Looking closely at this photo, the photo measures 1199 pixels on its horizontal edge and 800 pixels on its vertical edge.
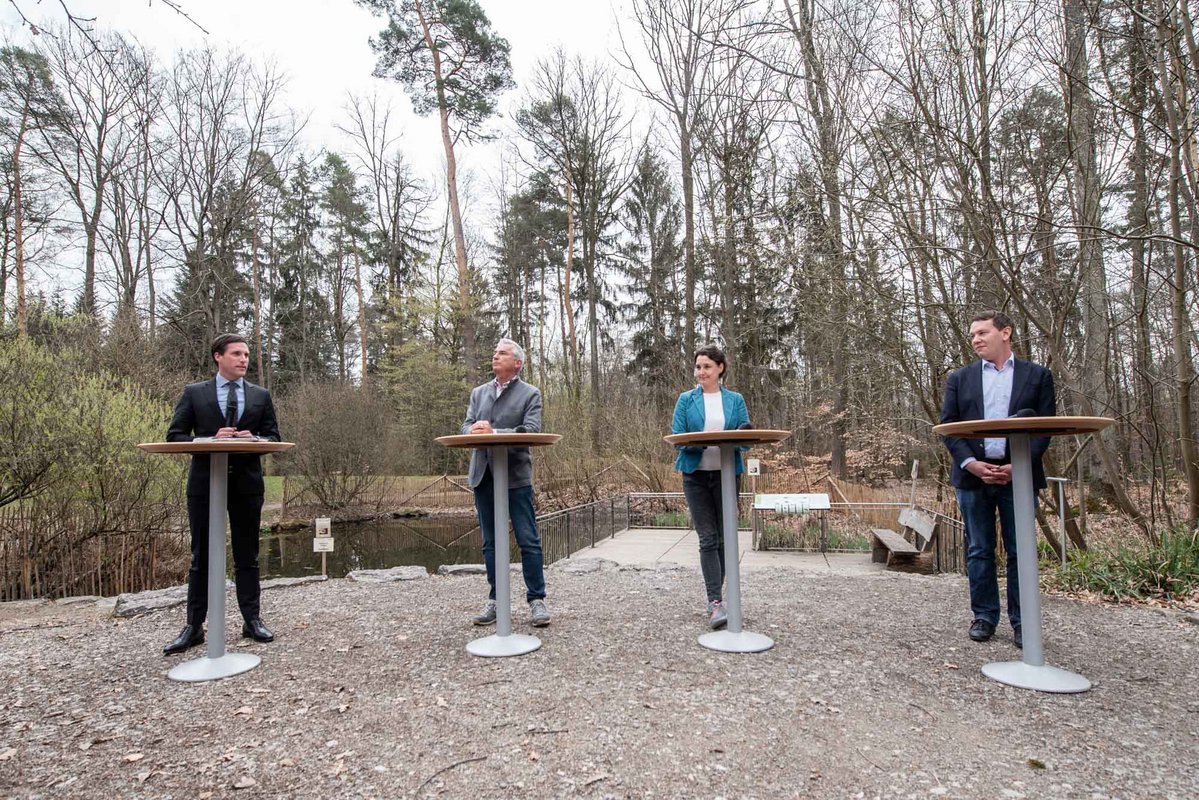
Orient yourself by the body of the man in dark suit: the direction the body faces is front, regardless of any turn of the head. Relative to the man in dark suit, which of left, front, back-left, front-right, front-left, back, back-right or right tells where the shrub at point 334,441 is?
back

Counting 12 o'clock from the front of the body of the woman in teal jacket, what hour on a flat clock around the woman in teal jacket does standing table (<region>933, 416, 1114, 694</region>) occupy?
The standing table is roughly at 10 o'clock from the woman in teal jacket.

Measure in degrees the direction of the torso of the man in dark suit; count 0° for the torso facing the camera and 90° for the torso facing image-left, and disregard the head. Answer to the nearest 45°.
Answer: approximately 0°

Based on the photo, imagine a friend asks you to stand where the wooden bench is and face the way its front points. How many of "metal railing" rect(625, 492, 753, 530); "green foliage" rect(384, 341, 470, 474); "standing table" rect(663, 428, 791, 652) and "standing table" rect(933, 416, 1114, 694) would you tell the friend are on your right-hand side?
2

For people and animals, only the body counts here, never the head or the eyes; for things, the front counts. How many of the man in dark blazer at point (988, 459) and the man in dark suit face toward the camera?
2

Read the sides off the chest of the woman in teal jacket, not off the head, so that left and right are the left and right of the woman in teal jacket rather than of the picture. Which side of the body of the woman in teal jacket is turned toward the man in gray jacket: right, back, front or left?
right

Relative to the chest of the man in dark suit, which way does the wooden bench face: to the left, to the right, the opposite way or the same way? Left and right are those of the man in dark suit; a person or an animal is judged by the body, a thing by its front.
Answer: to the right

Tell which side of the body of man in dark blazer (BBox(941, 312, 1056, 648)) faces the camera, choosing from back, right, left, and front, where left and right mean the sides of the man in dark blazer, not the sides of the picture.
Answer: front

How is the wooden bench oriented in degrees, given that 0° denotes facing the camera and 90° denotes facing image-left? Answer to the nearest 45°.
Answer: approximately 45°

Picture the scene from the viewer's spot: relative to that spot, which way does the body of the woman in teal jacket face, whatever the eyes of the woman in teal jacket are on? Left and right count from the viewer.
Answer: facing the viewer

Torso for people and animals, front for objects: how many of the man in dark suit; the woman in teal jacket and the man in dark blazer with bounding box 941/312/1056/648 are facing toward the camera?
3

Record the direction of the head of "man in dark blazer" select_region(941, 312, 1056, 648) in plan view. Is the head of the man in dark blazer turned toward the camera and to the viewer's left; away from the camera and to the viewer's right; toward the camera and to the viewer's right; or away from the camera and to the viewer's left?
toward the camera and to the viewer's left

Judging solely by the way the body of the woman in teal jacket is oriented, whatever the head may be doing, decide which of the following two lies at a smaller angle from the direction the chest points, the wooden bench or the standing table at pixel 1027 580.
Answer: the standing table

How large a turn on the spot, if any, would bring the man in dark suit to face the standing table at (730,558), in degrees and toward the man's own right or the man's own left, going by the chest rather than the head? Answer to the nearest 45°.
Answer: approximately 45° to the man's own left

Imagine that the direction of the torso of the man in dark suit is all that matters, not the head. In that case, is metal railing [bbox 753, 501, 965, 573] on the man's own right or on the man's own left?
on the man's own left
